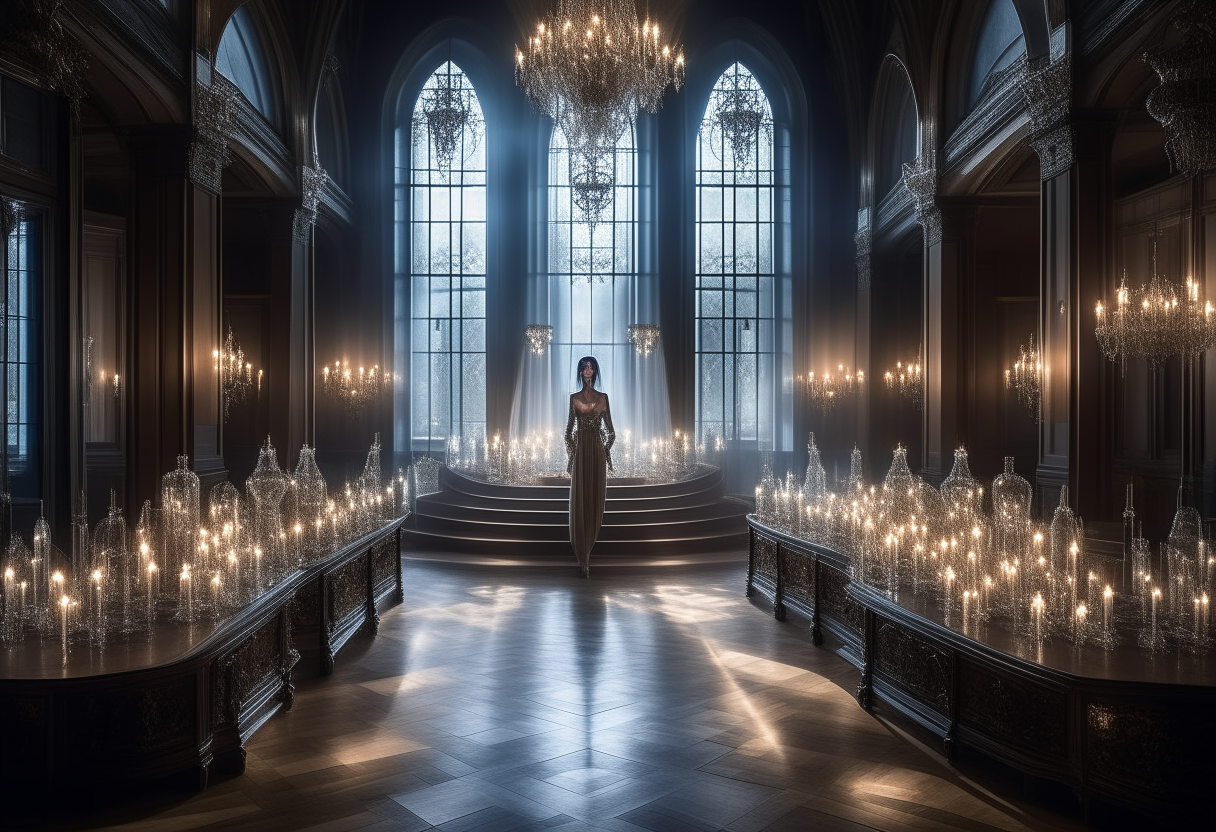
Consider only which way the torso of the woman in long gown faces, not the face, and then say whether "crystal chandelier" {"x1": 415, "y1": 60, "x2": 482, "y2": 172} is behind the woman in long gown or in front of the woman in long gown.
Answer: behind

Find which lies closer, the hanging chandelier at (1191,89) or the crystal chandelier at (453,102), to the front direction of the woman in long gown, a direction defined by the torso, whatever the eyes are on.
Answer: the hanging chandelier

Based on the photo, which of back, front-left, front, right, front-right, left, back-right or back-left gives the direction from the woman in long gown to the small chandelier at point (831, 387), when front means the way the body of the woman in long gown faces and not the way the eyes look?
back-left

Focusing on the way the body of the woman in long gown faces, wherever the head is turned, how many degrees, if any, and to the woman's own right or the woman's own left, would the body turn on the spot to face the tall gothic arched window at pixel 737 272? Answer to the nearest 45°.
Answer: approximately 180°

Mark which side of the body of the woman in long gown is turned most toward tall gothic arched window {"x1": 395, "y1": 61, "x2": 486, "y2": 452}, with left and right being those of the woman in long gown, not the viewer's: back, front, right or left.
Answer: back

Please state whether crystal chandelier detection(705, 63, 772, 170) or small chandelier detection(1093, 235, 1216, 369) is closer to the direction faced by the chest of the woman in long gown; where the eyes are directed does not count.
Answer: the small chandelier

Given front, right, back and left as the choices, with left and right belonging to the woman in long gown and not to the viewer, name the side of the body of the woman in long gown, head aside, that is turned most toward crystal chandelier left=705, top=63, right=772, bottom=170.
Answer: back

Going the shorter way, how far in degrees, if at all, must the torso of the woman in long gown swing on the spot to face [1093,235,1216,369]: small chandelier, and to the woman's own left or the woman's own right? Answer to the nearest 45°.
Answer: approximately 45° to the woman's own left

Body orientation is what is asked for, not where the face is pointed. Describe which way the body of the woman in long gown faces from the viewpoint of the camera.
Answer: toward the camera

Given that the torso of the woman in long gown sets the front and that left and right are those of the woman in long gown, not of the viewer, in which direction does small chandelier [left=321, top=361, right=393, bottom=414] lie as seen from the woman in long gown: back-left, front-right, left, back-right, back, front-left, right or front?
back-right

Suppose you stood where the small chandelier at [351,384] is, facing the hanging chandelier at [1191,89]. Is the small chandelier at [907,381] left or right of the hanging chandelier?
left
